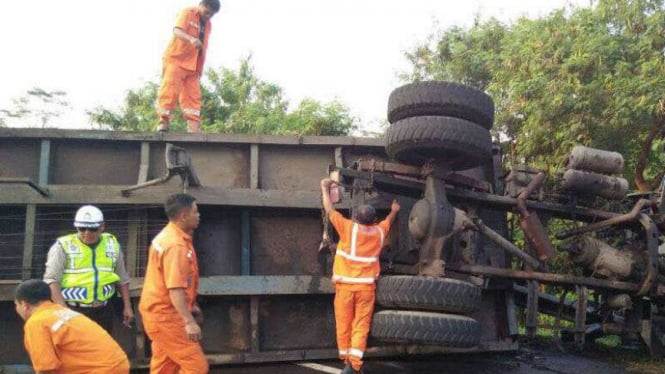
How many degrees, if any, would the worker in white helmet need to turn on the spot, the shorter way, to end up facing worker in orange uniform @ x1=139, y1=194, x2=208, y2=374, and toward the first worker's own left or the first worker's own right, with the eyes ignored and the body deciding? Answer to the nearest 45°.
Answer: approximately 45° to the first worker's own left

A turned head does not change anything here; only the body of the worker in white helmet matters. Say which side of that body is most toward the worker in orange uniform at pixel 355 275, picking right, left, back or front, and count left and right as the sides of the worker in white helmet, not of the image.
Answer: left

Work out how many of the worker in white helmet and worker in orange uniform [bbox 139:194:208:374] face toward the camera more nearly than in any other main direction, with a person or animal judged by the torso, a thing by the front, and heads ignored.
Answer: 1

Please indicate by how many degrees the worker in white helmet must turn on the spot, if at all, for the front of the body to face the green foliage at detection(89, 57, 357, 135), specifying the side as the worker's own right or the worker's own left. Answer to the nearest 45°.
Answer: approximately 180°

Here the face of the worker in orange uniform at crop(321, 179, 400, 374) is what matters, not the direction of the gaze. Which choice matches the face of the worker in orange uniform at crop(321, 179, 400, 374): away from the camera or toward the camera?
away from the camera

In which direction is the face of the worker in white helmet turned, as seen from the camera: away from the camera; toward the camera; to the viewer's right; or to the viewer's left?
toward the camera

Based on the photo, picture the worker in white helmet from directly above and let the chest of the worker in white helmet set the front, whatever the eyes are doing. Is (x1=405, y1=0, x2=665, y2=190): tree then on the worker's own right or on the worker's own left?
on the worker's own left

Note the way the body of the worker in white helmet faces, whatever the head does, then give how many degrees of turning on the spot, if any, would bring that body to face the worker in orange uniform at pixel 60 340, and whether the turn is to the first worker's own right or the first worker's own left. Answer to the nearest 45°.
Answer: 0° — they already face them

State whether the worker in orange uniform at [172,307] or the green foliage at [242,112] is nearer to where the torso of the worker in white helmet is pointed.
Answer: the worker in orange uniform

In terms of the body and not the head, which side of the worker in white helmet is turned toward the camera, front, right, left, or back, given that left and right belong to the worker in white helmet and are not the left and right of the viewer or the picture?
front
